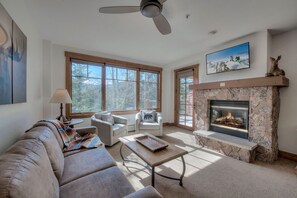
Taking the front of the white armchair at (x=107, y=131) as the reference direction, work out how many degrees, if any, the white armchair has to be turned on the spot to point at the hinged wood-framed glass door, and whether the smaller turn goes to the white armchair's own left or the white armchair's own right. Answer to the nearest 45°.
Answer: approximately 45° to the white armchair's own left

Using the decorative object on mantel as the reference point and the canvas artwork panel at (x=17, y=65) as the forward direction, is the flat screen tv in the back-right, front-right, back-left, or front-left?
front-right

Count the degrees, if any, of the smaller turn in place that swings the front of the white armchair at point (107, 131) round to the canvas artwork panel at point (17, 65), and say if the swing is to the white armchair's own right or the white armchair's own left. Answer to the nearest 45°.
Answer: approximately 90° to the white armchair's own right

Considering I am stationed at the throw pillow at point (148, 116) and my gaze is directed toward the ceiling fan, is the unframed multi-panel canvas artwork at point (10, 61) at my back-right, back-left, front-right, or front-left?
front-right

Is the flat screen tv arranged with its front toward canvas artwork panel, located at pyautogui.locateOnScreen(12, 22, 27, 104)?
yes

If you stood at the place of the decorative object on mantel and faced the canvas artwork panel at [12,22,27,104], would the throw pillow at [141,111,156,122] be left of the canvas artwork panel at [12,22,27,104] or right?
right

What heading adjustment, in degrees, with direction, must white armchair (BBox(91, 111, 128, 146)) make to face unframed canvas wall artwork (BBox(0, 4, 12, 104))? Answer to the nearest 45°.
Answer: approximately 90° to its right

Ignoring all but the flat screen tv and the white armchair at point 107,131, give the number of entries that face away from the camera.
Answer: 0

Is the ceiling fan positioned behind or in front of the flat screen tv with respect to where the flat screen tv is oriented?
in front

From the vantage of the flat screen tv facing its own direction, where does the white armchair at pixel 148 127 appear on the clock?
The white armchair is roughly at 1 o'clock from the flat screen tv.

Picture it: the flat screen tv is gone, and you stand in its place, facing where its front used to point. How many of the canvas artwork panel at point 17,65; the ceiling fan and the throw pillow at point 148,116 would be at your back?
0

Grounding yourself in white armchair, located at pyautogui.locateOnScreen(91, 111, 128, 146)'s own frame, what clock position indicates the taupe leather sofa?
The taupe leather sofa is roughly at 2 o'clock from the white armchair.

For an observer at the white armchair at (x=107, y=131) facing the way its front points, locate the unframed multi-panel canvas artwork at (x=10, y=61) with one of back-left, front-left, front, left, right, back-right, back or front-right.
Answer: right

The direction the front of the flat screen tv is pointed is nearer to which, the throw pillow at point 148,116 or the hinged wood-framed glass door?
the throw pillow

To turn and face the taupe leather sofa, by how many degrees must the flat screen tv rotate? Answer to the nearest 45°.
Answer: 0° — it already faces it

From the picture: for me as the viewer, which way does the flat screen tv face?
facing the viewer and to the left of the viewer

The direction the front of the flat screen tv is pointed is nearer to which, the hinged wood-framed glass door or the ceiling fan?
the ceiling fan

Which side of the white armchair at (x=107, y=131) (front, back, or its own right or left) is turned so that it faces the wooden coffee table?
front

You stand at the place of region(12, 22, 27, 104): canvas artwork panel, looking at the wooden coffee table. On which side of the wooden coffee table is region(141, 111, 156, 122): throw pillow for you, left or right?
left

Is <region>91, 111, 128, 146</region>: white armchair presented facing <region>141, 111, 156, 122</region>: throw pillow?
no
